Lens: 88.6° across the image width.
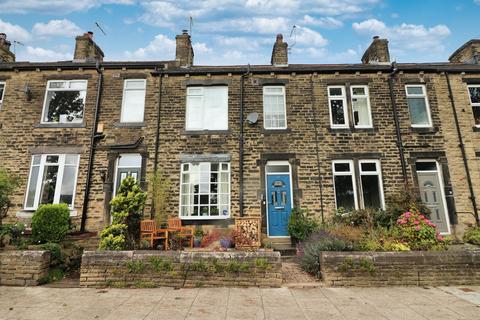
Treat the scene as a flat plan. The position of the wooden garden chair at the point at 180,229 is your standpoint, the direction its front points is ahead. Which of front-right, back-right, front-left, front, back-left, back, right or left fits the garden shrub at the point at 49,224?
back-right

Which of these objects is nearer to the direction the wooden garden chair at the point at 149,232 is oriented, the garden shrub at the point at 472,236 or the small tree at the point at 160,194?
the garden shrub

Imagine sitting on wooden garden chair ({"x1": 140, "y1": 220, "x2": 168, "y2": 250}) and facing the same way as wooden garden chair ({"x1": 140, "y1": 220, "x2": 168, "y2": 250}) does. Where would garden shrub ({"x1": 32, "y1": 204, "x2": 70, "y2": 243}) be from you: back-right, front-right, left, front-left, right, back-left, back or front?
back-right

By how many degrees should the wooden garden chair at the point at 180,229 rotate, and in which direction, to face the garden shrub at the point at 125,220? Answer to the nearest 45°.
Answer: approximately 90° to its right

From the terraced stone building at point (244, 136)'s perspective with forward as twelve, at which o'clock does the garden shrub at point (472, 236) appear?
The garden shrub is roughly at 9 o'clock from the terraced stone building.

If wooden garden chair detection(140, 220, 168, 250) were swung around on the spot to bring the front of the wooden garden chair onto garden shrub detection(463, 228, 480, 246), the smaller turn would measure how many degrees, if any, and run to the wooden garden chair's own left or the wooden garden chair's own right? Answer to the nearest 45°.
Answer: approximately 45° to the wooden garden chair's own left

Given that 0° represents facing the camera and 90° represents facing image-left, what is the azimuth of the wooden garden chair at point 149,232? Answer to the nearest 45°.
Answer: approximately 315°

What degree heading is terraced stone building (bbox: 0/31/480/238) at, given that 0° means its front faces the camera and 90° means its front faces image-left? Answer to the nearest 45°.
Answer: approximately 0°
